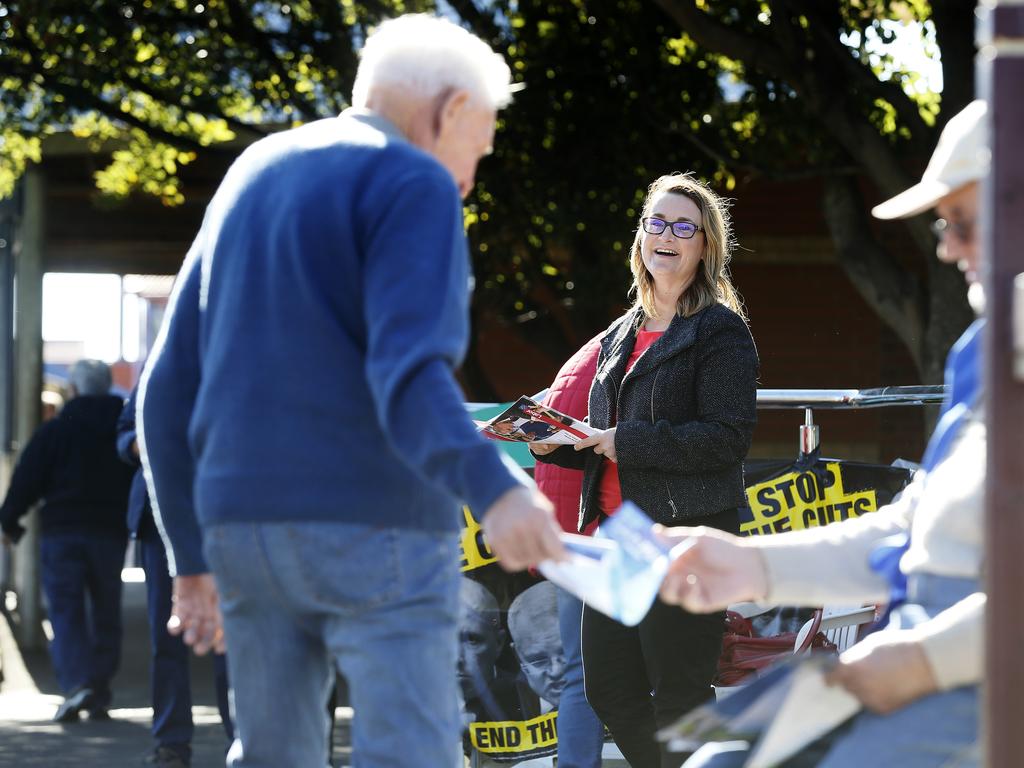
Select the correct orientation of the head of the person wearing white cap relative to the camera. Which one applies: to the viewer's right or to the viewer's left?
to the viewer's left

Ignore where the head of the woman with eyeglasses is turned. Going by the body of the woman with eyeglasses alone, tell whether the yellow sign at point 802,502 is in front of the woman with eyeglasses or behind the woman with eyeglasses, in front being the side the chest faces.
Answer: behind

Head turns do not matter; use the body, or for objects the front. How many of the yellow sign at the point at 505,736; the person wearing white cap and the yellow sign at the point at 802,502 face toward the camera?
2

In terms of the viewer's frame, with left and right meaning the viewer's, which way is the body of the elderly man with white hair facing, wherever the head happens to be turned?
facing away from the viewer and to the right of the viewer

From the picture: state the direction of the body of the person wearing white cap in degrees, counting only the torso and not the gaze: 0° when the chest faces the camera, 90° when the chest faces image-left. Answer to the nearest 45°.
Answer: approximately 90°

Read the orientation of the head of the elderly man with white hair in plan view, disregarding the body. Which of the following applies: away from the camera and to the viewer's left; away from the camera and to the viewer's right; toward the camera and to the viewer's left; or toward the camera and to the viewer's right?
away from the camera and to the viewer's right

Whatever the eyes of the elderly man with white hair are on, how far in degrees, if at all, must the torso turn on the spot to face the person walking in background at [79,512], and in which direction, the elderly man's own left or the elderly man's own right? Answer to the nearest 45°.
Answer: approximately 45° to the elderly man's own left
